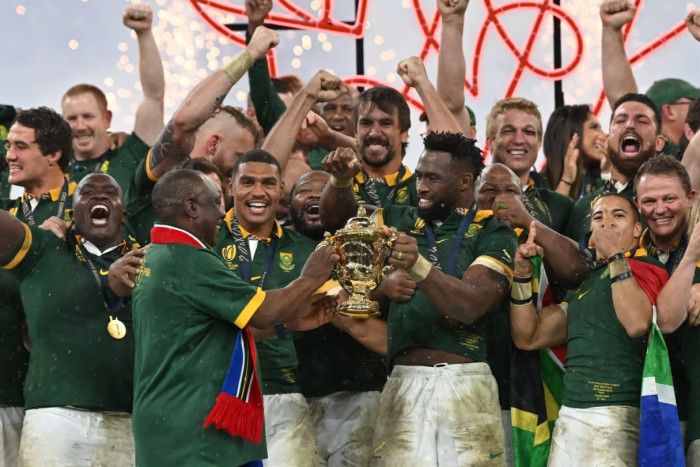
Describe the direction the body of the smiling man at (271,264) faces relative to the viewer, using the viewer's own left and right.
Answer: facing the viewer

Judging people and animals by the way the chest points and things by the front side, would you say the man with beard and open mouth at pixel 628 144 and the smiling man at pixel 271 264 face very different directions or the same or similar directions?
same or similar directions

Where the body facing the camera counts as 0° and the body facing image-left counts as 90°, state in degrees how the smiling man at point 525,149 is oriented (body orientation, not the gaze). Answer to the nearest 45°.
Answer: approximately 0°

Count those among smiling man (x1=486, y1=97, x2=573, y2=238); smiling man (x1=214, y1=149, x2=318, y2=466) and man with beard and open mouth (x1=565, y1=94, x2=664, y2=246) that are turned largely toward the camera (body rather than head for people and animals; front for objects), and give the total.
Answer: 3

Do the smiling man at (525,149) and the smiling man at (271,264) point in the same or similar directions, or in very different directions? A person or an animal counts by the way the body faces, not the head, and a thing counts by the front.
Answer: same or similar directions

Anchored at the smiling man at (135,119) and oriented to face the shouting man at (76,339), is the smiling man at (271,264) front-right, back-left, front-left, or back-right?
front-left

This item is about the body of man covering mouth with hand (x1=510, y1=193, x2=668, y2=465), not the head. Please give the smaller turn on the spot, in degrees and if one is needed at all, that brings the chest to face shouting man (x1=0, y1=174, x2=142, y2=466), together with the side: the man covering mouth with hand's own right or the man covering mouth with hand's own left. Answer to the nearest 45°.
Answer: approximately 45° to the man covering mouth with hand's own right

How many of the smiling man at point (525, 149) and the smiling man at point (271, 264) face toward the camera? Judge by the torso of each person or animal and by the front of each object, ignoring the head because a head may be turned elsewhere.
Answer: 2

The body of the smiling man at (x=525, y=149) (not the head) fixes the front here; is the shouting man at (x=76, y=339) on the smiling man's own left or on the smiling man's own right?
on the smiling man's own right

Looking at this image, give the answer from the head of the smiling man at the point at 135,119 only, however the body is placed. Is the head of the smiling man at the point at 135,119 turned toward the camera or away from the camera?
toward the camera

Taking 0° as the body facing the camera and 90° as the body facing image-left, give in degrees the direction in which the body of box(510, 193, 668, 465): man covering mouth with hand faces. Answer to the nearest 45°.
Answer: approximately 45°

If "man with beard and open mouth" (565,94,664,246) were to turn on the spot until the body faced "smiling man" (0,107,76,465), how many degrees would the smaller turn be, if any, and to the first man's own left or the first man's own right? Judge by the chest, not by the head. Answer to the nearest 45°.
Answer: approximately 90° to the first man's own right

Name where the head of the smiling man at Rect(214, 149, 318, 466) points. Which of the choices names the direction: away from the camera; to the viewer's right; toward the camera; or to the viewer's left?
toward the camera

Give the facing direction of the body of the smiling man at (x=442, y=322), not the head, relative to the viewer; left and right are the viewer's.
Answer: facing the viewer and to the left of the viewer
